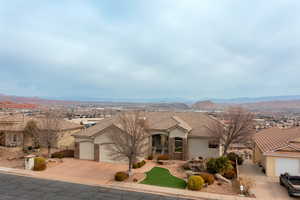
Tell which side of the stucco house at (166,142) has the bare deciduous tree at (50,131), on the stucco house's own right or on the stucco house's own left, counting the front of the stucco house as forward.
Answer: on the stucco house's own right

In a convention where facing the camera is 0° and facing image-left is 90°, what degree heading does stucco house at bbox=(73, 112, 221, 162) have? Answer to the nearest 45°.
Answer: approximately 0°

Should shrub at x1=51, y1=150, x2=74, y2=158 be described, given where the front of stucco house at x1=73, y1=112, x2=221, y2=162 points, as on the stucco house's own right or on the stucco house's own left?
on the stucco house's own right

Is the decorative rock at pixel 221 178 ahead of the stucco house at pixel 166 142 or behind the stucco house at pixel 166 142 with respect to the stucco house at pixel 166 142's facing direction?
ahead

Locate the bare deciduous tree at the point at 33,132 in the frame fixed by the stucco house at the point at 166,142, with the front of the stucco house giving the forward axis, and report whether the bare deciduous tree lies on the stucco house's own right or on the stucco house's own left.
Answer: on the stucco house's own right

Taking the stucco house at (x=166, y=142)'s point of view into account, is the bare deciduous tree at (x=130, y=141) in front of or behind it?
in front

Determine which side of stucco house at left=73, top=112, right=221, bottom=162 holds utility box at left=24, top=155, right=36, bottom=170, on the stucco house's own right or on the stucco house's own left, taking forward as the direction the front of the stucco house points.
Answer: on the stucco house's own right

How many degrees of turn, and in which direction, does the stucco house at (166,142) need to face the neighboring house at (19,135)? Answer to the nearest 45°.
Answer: approximately 90° to its right

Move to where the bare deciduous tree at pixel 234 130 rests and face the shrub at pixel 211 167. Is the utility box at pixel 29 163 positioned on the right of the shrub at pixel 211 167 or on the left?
right

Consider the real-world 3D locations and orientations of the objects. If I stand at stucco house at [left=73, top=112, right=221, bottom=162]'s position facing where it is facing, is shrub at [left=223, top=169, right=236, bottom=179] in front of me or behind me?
in front
